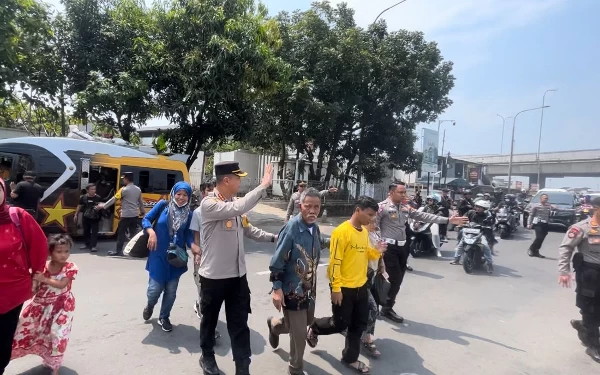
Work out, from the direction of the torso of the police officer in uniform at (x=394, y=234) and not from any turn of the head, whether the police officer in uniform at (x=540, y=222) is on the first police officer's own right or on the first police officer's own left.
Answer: on the first police officer's own left

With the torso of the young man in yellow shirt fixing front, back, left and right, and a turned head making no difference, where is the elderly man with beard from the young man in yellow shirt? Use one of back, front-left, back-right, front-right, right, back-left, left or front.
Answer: right

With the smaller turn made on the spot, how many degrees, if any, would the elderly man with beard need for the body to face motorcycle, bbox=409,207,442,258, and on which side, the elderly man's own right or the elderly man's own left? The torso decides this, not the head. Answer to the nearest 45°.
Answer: approximately 90° to the elderly man's own left

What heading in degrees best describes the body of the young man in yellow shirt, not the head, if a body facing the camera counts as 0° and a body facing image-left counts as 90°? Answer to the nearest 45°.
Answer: approximately 315°

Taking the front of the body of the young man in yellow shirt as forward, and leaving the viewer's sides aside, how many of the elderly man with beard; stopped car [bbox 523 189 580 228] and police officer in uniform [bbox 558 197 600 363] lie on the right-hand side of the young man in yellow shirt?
1

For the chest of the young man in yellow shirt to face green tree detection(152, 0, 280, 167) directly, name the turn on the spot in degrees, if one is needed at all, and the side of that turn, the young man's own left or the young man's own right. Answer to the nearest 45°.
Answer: approximately 180°

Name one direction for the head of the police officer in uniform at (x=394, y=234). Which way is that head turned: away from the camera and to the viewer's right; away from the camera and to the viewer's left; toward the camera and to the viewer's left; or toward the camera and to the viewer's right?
toward the camera and to the viewer's right

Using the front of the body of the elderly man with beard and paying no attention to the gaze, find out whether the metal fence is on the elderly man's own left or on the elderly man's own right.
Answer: on the elderly man's own left

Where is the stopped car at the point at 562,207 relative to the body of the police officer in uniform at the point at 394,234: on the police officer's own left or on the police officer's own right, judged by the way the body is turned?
on the police officer's own left

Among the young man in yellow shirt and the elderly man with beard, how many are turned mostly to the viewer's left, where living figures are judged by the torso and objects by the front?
0

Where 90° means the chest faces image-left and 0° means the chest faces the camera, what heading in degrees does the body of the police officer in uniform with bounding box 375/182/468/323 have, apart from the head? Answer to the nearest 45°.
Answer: approximately 315°

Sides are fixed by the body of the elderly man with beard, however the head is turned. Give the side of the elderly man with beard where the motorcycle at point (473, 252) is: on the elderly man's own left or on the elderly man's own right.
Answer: on the elderly man's own left

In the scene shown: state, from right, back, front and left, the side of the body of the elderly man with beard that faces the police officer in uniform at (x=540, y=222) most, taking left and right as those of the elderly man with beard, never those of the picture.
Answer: left
